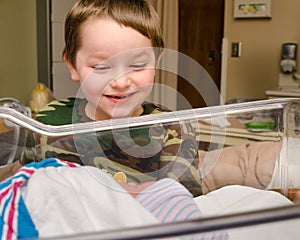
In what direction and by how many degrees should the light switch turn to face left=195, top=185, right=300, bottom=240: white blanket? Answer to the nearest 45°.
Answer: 0° — it already faces it

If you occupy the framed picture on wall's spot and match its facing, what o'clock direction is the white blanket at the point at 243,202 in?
The white blanket is roughly at 12 o'clock from the framed picture on wall.

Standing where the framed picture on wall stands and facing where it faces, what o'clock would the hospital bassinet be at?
The hospital bassinet is roughly at 12 o'clock from the framed picture on wall.

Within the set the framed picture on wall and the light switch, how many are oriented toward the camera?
2

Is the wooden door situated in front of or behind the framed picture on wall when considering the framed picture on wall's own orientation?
behind

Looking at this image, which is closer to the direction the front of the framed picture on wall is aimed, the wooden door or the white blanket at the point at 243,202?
the white blanket

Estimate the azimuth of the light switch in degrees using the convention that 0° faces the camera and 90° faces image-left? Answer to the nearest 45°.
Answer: approximately 0°
